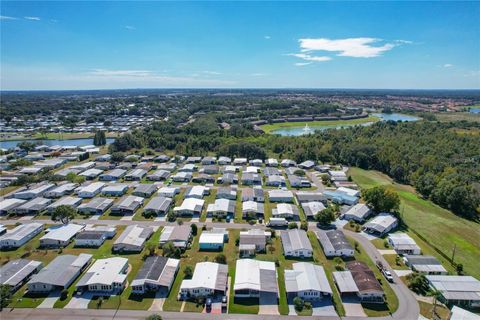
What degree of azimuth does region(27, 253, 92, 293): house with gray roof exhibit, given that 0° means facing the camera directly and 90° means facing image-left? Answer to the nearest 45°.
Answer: approximately 45°

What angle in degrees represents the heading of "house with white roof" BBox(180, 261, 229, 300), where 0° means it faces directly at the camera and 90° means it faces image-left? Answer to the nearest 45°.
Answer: approximately 0°

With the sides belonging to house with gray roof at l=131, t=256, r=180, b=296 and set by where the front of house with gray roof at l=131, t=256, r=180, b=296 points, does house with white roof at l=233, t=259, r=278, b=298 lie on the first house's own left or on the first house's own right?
on the first house's own left

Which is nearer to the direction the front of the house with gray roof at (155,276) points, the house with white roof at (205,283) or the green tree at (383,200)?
the house with white roof

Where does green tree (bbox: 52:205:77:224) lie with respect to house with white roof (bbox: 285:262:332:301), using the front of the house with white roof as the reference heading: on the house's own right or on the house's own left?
on the house's own right

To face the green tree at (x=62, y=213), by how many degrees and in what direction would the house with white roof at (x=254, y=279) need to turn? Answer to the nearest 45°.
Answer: approximately 135° to its right

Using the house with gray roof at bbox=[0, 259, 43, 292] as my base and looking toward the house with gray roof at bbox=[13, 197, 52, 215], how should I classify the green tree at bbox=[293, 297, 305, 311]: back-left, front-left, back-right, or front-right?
back-right

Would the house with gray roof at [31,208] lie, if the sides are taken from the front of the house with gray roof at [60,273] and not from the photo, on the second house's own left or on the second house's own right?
on the second house's own right

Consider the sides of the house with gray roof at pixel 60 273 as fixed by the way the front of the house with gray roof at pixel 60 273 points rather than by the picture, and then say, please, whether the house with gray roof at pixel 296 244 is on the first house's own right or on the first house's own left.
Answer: on the first house's own left

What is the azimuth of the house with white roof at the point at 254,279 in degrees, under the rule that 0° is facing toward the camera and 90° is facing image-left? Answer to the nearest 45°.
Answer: approximately 0°

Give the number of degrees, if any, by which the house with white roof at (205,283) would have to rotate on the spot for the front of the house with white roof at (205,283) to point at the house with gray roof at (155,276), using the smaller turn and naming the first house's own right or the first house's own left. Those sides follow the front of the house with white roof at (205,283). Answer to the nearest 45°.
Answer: approximately 90° to the first house's own right

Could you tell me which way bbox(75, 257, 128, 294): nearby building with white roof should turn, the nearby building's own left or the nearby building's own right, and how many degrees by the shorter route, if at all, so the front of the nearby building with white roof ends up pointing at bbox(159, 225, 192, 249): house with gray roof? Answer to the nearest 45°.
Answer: approximately 135° to the nearby building's own left
